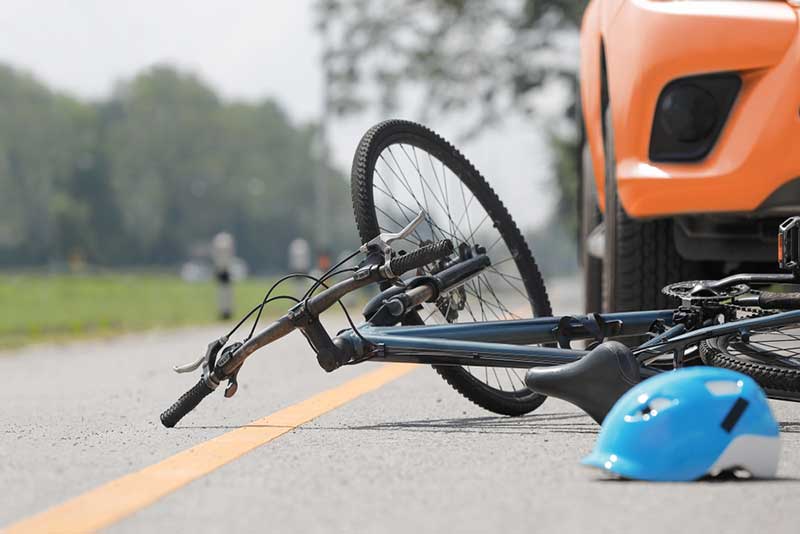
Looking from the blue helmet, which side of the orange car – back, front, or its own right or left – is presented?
front

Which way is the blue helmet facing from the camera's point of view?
to the viewer's left

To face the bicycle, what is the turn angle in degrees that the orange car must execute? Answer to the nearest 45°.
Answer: approximately 45° to its right

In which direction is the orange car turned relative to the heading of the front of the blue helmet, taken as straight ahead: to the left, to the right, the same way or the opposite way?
to the left

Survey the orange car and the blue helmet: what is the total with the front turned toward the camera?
1

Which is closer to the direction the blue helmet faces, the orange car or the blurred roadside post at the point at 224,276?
the blurred roadside post

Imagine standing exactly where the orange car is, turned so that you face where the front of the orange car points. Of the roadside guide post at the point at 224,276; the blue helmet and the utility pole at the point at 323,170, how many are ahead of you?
1

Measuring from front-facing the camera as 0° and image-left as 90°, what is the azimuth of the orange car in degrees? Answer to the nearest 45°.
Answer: approximately 0°

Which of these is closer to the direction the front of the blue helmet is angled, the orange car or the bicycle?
the bicycle

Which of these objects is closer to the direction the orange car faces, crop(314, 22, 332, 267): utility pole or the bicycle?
the bicycle
